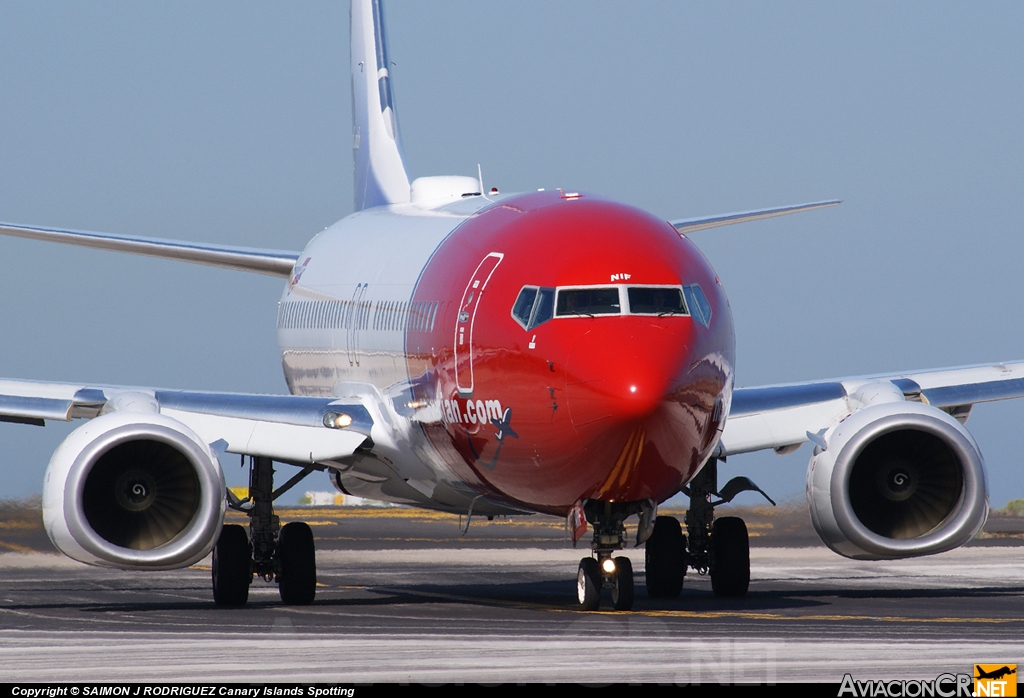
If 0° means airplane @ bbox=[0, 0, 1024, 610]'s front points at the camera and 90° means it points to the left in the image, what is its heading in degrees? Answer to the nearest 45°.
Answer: approximately 0°
